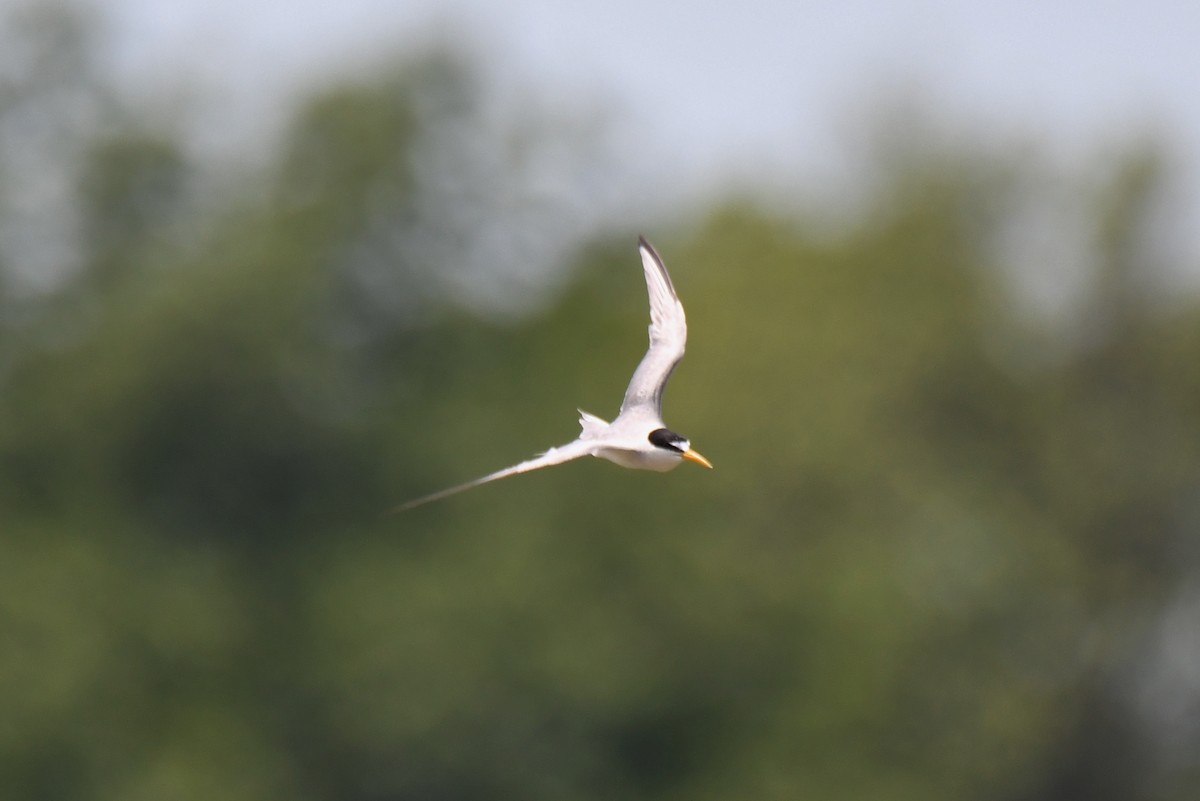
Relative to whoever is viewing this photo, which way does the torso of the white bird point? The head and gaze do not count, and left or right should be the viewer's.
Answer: facing the viewer and to the right of the viewer
